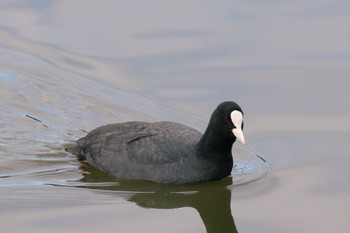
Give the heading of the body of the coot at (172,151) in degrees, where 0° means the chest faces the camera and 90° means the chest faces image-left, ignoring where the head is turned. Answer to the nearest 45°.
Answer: approximately 270°
